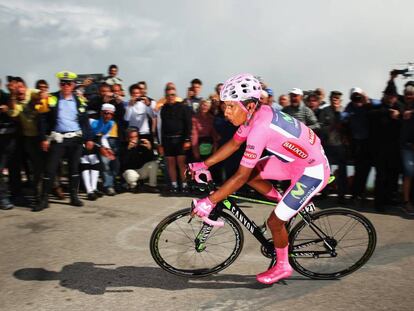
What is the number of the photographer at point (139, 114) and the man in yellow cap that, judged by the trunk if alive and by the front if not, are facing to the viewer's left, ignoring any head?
0

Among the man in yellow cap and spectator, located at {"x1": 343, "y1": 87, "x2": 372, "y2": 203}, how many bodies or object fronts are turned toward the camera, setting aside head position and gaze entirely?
2

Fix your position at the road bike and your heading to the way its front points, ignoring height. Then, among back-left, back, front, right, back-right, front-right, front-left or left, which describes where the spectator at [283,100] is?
right

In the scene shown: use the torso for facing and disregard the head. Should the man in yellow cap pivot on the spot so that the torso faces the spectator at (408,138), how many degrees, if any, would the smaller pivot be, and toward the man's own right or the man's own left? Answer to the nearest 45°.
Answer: approximately 90° to the man's own left

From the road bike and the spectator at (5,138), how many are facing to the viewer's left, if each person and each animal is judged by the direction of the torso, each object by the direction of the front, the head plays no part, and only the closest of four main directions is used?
1

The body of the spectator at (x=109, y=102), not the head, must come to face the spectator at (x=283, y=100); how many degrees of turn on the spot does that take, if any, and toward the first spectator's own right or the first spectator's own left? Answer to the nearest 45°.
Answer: approximately 90° to the first spectator's own left

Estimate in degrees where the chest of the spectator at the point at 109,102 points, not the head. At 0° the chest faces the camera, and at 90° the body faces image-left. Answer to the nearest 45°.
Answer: approximately 0°

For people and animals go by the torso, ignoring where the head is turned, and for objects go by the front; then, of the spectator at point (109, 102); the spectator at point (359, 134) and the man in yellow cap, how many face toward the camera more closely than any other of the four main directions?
3

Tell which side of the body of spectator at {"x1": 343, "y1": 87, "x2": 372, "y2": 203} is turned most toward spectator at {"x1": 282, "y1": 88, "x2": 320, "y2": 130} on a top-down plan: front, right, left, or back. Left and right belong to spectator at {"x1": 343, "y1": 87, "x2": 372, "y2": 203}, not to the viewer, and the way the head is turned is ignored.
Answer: right

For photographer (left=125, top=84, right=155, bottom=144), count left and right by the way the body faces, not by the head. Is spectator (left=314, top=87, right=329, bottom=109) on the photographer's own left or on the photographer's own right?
on the photographer's own left

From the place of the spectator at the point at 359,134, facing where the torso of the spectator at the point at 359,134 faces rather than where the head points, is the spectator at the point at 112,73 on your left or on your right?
on your right

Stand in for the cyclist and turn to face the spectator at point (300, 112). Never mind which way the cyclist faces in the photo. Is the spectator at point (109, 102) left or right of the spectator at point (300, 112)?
left

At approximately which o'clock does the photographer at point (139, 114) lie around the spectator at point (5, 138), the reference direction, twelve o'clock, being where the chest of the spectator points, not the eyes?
The photographer is roughly at 10 o'clock from the spectator.
